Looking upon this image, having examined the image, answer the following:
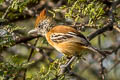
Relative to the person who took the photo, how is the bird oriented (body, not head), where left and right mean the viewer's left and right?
facing to the left of the viewer
